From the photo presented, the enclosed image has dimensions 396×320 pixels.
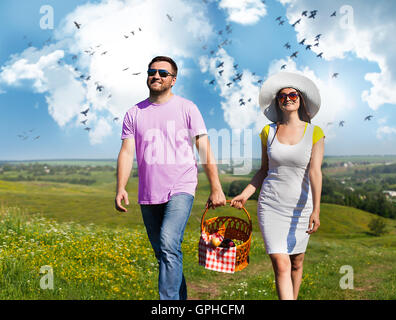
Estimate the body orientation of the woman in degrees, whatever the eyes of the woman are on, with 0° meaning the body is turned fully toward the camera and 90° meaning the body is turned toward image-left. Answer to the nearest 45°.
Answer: approximately 0°

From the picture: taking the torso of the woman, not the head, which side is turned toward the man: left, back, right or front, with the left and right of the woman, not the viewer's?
right
